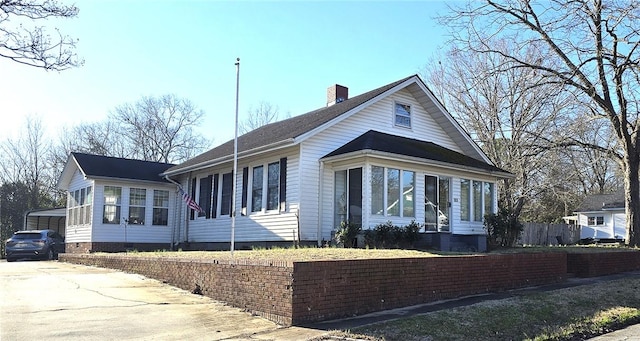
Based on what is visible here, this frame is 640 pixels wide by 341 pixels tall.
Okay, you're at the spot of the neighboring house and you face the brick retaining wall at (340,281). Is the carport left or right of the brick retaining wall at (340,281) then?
right

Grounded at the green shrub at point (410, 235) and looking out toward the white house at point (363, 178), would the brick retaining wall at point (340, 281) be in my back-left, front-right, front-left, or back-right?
back-left

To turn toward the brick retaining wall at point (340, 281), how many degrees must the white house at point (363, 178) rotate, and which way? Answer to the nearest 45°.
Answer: approximately 45° to its right

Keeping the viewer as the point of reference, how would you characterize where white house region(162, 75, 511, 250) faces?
facing the viewer and to the right of the viewer

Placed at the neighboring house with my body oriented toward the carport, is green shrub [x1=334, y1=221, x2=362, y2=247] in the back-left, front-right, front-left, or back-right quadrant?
front-left

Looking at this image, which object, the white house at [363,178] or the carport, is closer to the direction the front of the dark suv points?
the carport

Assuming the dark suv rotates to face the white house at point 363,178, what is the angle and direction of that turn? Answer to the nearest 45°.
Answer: approximately 90° to its right
